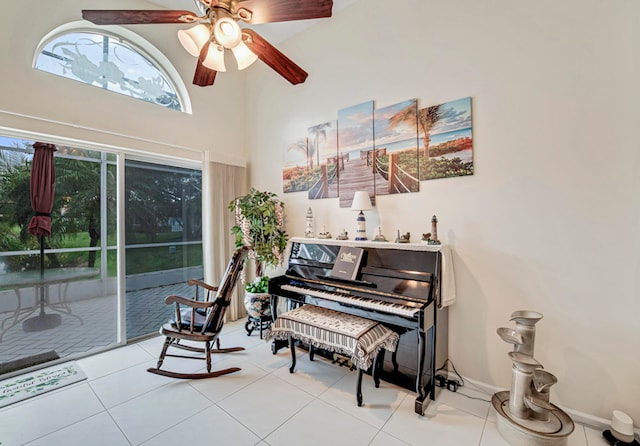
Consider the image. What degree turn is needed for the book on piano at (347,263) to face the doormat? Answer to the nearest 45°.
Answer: approximately 45° to its right

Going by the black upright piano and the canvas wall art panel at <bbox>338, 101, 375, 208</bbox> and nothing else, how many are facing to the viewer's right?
0

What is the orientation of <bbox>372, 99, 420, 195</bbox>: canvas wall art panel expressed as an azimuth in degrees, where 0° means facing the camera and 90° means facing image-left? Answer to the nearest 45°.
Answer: approximately 45°

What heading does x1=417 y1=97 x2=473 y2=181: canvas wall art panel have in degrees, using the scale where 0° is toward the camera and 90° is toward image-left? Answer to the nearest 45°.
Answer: approximately 45°

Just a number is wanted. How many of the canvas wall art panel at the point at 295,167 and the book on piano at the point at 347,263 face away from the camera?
0

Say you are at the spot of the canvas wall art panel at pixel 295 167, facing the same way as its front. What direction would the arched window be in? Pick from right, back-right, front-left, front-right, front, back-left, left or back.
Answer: front-right
